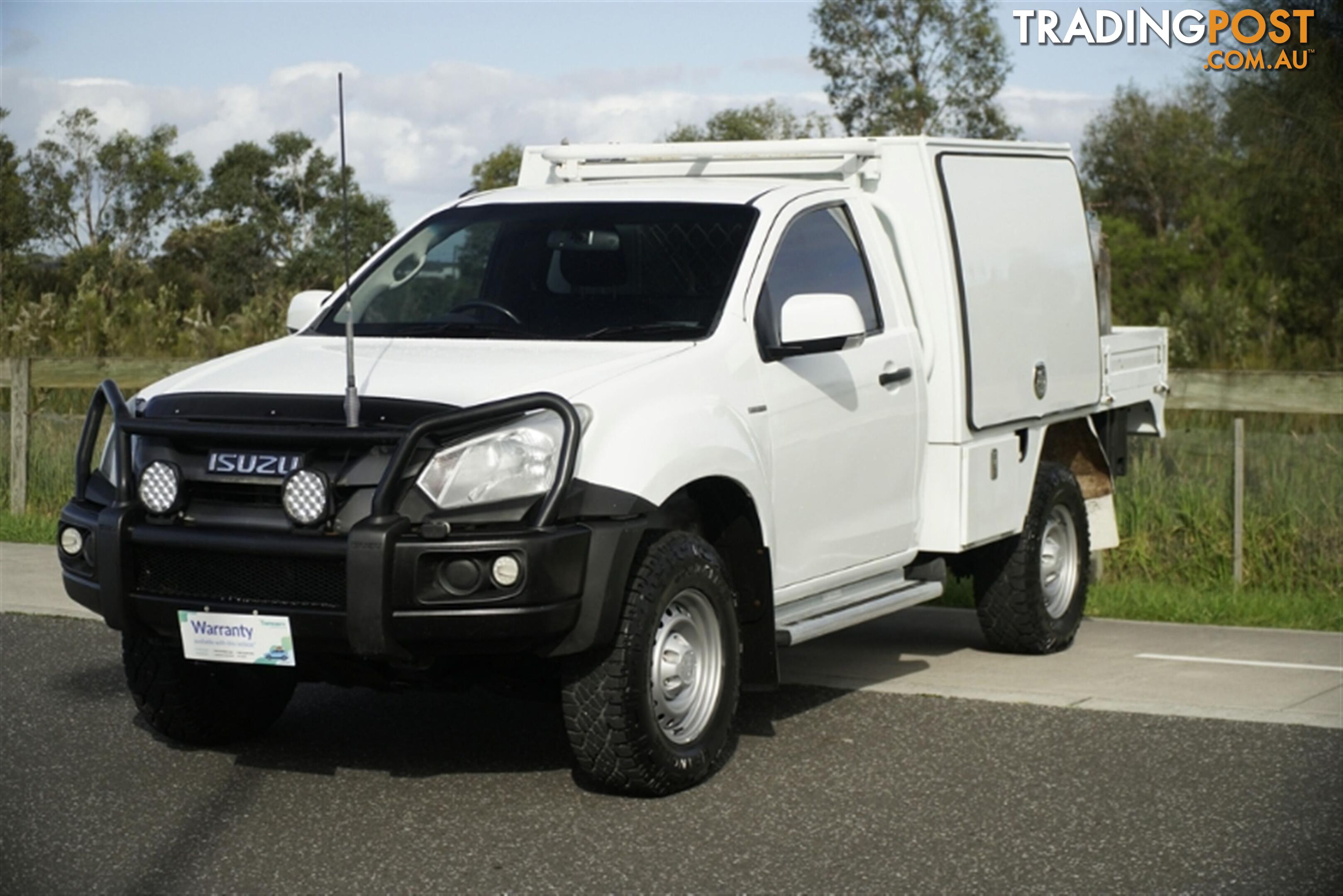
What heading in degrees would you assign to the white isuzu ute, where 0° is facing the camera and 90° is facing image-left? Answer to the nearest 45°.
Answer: approximately 45°

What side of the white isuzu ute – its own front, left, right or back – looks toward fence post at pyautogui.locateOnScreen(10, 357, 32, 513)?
right

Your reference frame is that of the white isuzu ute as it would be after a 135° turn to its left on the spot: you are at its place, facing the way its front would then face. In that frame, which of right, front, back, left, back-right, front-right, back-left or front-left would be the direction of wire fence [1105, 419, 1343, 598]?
front-left

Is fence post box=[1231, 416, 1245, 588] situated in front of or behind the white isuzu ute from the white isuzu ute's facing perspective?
behind
